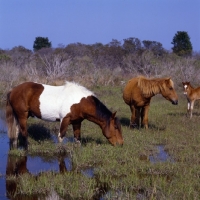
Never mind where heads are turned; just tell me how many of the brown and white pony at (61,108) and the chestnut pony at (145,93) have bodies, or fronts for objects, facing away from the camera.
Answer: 0

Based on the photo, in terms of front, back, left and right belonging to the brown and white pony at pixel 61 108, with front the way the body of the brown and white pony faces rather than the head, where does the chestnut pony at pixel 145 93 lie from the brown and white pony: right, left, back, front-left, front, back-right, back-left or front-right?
front-left

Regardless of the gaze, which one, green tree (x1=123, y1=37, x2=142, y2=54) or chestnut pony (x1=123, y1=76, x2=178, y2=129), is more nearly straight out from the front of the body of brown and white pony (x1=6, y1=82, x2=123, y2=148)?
the chestnut pony

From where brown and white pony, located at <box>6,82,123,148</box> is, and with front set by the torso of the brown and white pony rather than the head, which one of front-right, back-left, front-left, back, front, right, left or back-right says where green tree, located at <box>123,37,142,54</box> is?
left

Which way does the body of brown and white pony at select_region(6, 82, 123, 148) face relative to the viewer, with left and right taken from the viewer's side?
facing to the right of the viewer

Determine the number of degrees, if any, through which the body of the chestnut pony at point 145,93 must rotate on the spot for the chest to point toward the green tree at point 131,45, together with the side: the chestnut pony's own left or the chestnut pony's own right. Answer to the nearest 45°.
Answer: approximately 135° to the chestnut pony's own left

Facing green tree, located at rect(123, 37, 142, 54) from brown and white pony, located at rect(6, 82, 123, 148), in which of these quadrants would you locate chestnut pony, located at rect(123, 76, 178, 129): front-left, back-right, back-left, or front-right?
front-right

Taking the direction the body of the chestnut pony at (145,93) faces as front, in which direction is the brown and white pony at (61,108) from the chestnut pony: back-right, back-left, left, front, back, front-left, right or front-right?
right

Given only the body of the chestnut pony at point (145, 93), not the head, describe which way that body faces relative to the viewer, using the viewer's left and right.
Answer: facing the viewer and to the right of the viewer
